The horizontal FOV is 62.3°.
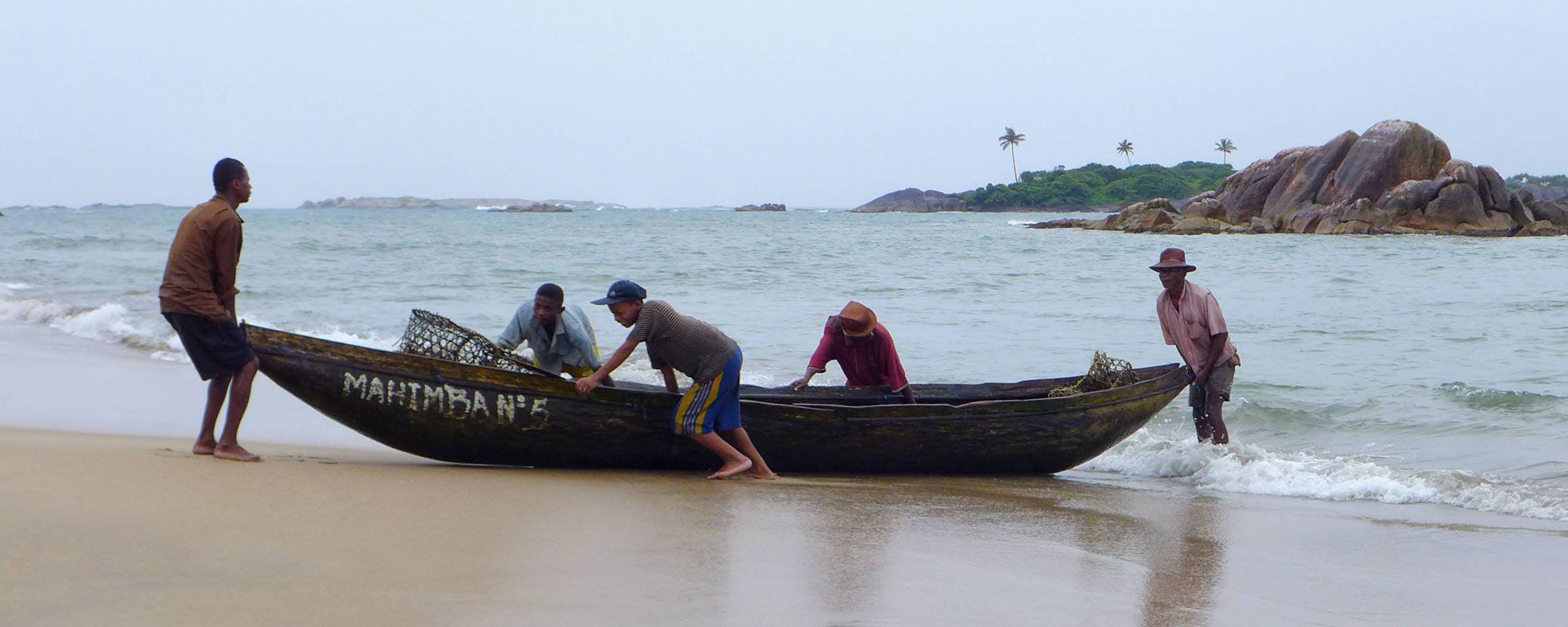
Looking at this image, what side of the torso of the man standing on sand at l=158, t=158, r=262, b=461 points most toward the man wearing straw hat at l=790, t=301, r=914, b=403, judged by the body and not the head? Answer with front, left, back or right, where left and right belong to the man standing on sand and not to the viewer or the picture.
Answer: front

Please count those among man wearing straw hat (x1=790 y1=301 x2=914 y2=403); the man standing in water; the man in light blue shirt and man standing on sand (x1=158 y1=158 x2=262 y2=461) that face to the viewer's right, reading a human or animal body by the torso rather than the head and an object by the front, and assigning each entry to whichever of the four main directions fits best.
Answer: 1

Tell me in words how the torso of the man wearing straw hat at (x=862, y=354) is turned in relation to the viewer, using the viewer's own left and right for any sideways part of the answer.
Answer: facing the viewer

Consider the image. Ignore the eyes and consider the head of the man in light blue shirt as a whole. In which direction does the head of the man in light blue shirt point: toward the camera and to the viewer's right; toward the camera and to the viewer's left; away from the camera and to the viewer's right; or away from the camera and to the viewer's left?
toward the camera and to the viewer's left

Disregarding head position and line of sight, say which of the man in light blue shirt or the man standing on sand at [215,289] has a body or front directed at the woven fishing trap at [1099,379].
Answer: the man standing on sand

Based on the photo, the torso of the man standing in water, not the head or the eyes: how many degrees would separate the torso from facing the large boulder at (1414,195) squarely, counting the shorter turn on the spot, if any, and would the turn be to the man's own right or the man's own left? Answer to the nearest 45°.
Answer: approximately 135° to the man's own right

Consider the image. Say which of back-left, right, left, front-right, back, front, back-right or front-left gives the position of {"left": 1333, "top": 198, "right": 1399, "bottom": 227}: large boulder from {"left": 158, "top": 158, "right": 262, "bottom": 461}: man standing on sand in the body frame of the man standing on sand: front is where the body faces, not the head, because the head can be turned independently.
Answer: front-left

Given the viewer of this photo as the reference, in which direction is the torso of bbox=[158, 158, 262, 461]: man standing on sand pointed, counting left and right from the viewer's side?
facing to the right of the viewer

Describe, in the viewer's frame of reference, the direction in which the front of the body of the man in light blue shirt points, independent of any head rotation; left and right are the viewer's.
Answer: facing the viewer and to the left of the viewer

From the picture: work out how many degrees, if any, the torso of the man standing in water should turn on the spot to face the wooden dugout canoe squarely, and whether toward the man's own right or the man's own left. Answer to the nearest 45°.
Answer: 0° — they already face it

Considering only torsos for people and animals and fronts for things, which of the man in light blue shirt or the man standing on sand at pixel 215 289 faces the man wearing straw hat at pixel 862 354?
the man standing on sand
